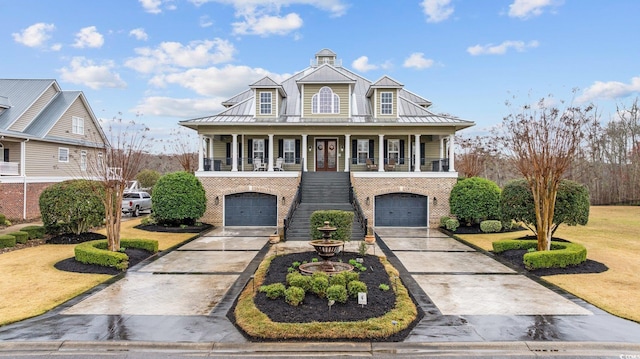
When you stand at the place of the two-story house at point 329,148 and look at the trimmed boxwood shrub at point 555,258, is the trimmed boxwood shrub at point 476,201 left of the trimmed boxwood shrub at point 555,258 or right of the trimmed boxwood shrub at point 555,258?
left

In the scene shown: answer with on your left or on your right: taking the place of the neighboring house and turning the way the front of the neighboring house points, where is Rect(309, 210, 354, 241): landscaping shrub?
on your left

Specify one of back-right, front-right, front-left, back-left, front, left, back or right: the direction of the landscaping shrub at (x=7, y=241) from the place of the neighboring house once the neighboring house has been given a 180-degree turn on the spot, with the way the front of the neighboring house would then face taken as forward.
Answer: back-right

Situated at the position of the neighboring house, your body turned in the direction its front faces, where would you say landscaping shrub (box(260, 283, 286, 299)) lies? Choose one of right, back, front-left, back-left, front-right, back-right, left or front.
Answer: front-left

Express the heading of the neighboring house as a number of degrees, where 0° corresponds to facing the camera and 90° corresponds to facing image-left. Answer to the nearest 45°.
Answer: approximately 45°

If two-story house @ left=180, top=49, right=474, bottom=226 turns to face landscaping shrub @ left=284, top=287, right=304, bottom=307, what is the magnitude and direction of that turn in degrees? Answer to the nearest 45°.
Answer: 0° — it already faces it

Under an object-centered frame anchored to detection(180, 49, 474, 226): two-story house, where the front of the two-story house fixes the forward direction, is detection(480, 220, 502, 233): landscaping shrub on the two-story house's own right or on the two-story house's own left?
on the two-story house's own left

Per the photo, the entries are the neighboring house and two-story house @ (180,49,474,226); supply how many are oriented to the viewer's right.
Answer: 0

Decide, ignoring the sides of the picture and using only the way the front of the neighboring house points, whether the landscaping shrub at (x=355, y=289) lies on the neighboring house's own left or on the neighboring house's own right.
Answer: on the neighboring house's own left

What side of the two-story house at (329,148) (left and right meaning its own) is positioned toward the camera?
front

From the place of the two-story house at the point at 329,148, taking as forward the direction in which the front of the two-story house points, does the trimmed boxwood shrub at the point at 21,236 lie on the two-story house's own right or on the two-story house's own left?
on the two-story house's own right

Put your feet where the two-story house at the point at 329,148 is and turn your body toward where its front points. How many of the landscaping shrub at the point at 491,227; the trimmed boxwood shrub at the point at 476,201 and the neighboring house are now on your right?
1

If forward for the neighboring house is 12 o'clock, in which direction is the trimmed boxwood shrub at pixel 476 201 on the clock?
The trimmed boxwood shrub is roughly at 9 o'clock from the neighboring house.

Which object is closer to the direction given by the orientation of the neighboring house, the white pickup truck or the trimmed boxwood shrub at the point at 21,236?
the trimmed boxwood shrub

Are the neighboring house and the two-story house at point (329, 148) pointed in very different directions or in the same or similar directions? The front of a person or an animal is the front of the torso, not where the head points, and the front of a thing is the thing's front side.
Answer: same or similar directions

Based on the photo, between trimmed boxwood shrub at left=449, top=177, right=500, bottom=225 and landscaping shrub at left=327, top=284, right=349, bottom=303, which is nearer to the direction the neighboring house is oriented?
the landscaping shrub

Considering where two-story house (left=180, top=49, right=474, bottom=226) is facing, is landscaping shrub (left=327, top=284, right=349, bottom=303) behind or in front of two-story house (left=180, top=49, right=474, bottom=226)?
in front

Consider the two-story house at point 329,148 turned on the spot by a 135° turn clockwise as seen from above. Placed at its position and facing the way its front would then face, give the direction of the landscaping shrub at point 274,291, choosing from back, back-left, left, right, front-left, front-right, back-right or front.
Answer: back-left

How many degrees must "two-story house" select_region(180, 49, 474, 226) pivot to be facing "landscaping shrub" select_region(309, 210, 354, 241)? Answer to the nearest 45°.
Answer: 0° — it already faces it

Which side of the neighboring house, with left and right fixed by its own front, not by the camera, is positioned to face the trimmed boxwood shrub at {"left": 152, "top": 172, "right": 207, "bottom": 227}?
left
